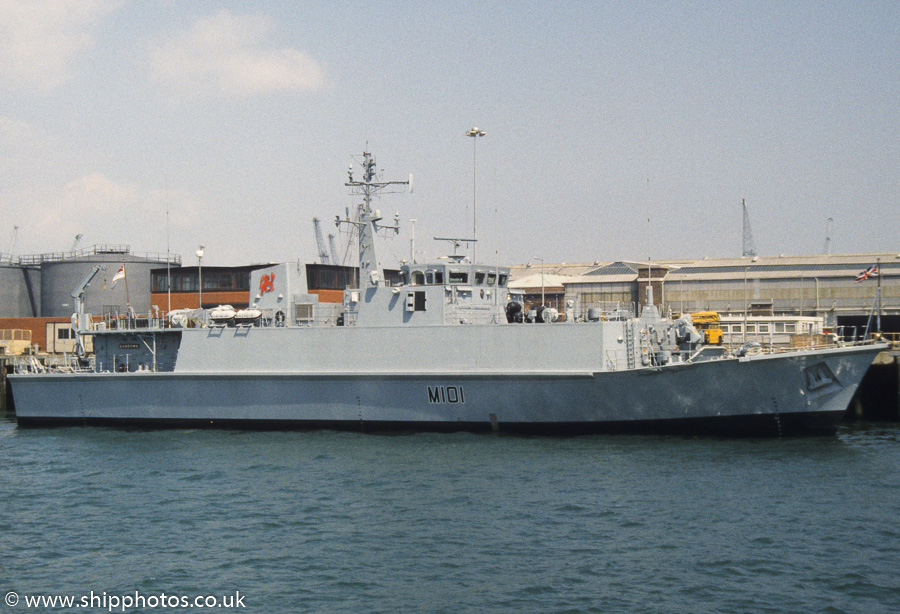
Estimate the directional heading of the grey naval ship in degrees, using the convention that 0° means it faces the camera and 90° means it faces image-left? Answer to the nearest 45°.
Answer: approximately 270°
